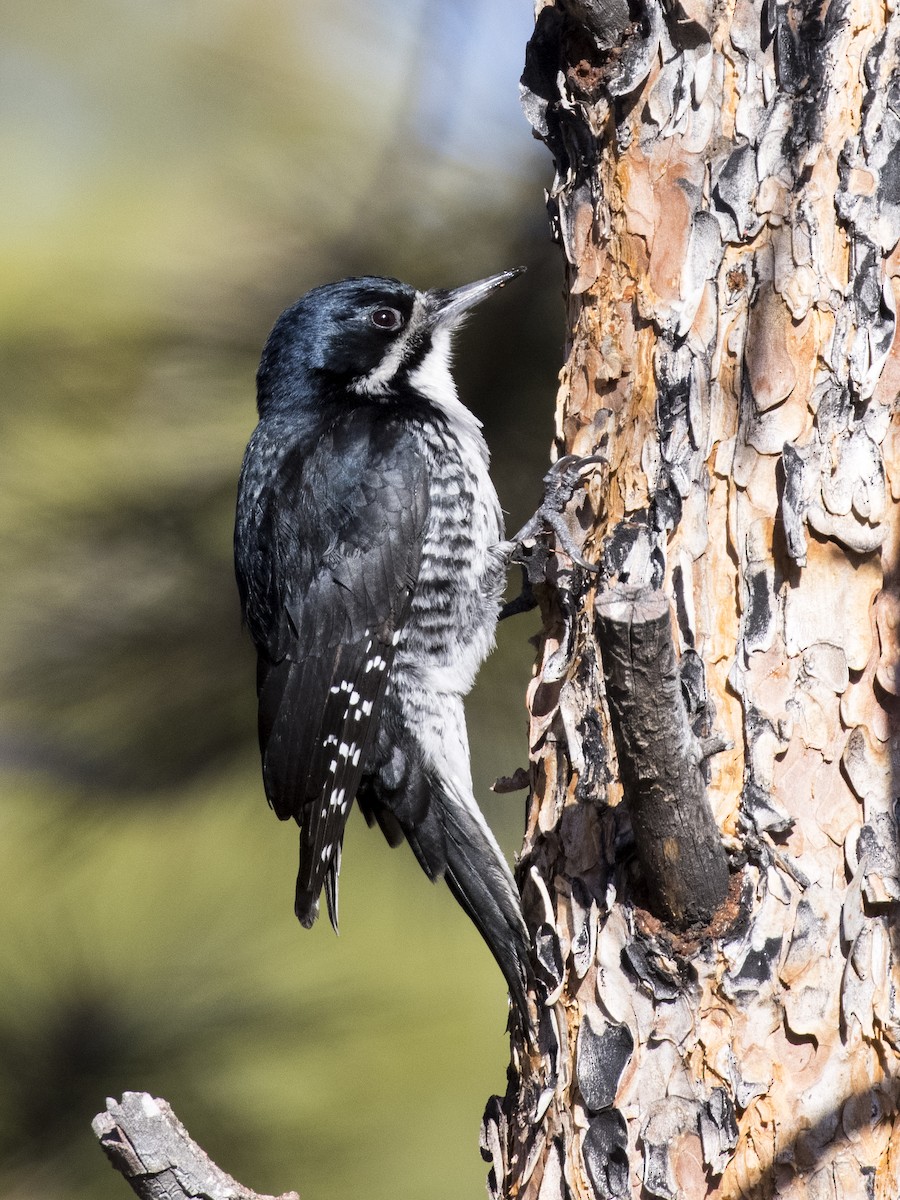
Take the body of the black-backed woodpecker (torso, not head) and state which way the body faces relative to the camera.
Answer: to the viewer's right
